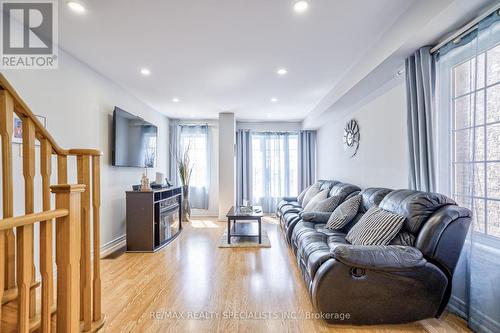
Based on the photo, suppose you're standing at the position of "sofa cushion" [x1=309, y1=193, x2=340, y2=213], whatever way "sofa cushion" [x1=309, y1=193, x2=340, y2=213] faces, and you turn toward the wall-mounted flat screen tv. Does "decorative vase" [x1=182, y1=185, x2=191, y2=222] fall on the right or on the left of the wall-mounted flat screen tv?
right

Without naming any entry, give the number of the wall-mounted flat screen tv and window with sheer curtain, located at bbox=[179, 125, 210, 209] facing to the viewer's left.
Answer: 0

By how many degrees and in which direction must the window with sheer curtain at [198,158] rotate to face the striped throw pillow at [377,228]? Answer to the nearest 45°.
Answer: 0° — it already faces it

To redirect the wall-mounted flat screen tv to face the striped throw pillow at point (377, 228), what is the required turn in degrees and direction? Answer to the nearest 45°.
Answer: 0° — it already faces it

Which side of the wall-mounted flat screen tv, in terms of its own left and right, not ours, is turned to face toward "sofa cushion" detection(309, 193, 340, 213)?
front

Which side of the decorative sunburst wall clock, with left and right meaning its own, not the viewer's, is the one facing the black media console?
front

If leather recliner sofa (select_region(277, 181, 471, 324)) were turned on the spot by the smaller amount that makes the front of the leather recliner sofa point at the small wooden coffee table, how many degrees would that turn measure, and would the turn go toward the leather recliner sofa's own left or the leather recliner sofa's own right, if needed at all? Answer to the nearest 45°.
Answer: approximately 90° to the leather recliner sofa's own right

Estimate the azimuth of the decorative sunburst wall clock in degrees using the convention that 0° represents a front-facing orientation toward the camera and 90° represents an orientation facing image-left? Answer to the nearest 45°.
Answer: approximately 45°

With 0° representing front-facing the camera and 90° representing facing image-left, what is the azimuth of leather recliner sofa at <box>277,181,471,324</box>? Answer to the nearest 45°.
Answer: approximately 45°

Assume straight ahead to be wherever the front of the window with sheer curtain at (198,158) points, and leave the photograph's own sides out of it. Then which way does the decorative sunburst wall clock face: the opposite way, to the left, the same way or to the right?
to the right

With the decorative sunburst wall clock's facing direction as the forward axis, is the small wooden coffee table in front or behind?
in front

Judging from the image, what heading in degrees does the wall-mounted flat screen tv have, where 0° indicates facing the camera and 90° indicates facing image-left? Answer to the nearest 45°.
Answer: approximately 315°

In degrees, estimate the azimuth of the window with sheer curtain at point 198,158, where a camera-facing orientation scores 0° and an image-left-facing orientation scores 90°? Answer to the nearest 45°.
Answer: approximately 0°

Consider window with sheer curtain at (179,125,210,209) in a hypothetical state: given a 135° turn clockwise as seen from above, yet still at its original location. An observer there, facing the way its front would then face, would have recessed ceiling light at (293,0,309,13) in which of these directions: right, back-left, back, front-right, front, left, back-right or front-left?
back-left
